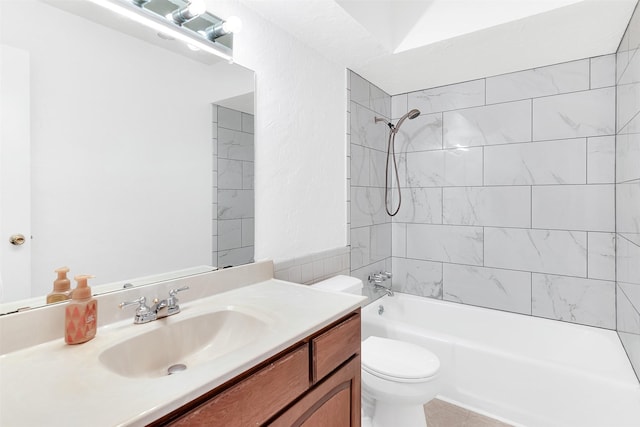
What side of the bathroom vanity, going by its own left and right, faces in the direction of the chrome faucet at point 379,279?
left

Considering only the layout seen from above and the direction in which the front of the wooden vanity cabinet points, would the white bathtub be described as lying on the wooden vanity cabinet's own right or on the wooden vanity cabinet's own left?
on the wooden vanity cabinet's own left

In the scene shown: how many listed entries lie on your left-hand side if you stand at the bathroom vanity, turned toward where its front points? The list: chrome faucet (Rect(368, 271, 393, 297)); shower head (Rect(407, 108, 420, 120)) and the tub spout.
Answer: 3

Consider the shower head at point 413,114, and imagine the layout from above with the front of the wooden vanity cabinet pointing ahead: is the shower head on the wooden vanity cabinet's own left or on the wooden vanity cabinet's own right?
on the wooden vanity cabinet's own left

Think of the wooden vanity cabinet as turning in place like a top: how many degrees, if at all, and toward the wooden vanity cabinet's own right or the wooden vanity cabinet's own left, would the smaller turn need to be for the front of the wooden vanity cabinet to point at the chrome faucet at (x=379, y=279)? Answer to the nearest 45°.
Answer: approximately 90° to the wooden vanity cabinet's own left
